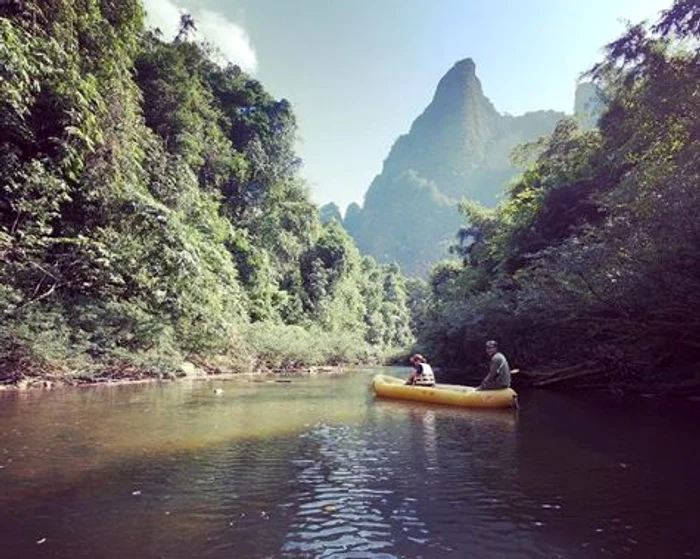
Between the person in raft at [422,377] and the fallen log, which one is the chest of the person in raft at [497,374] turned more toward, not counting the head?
the person in raft

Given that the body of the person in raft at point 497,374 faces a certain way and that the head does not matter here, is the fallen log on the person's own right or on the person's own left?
on the person's own right

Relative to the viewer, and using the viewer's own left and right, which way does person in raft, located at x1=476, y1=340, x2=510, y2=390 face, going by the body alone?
facing to the left of the viewer

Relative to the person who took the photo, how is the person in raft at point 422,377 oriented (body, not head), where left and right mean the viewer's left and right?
facing to the left of the viewer

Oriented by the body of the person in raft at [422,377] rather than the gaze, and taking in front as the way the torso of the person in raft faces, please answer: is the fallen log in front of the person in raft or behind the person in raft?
behind

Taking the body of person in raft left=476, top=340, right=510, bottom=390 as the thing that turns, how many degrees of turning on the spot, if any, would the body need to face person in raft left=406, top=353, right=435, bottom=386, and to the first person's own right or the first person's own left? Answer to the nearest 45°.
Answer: approximately 45° to the first person's own right

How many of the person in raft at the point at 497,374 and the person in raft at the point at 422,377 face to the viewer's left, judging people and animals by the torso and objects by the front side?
2
